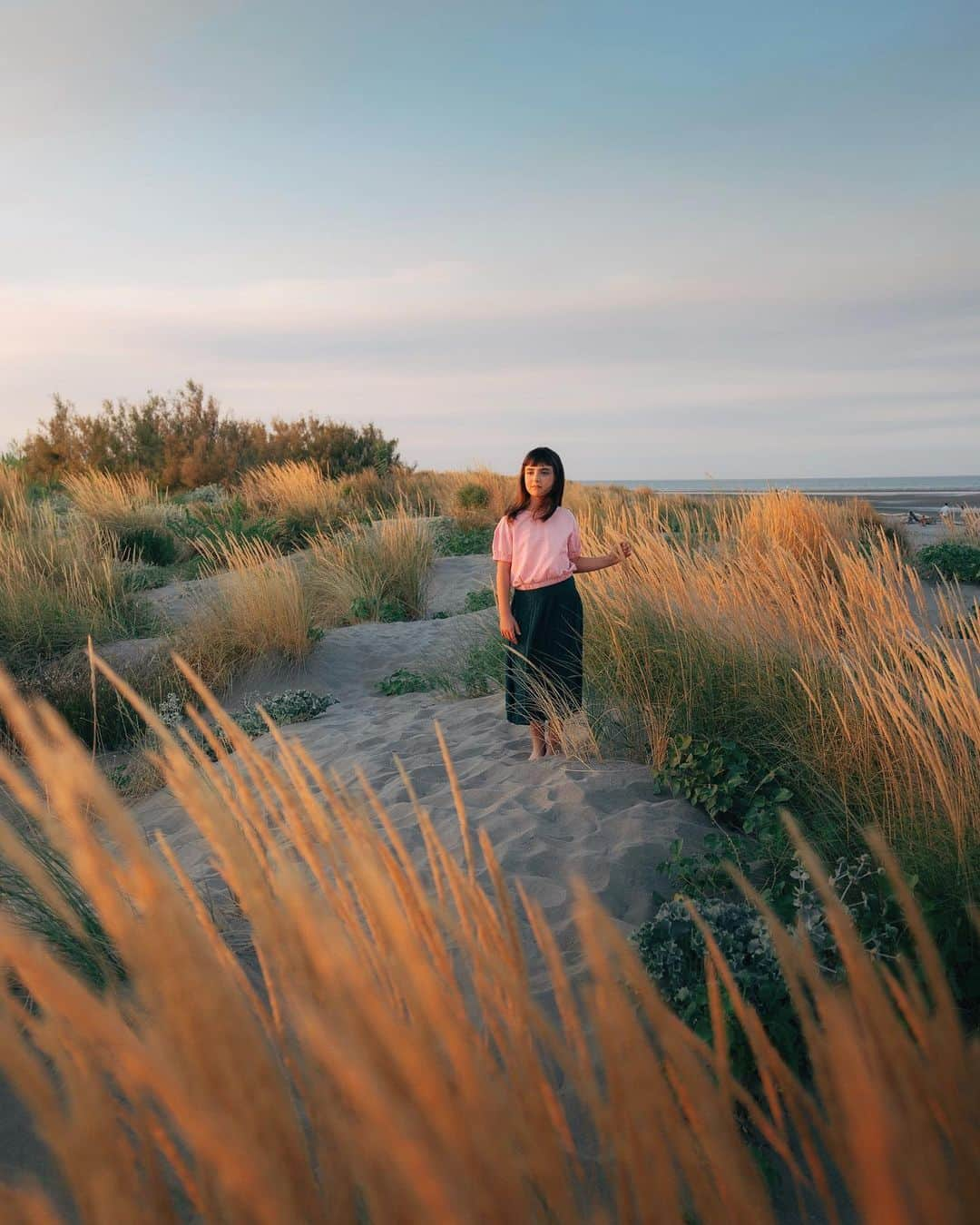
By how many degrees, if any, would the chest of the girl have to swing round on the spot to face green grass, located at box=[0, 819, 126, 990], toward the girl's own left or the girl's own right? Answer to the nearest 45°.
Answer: approximately 45° to the girl's own right

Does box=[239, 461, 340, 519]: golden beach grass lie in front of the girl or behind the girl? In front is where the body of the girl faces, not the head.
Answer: behind

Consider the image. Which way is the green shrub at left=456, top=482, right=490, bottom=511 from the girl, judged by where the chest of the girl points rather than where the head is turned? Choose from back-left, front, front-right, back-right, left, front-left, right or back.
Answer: back

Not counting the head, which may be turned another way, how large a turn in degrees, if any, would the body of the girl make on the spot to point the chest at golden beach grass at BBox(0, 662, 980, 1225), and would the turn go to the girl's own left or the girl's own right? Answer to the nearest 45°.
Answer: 0° — they already face it

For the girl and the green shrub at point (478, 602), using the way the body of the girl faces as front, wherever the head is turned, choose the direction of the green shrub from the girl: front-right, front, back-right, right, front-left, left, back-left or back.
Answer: back

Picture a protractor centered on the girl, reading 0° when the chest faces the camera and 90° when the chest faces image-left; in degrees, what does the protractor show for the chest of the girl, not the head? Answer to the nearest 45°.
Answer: approximately 0°

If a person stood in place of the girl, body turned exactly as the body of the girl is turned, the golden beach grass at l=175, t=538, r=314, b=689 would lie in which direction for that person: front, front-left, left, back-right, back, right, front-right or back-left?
back-right

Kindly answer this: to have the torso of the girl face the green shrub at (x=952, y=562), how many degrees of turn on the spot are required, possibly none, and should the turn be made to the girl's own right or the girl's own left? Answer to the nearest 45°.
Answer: approximately 135° to the girl's own left
